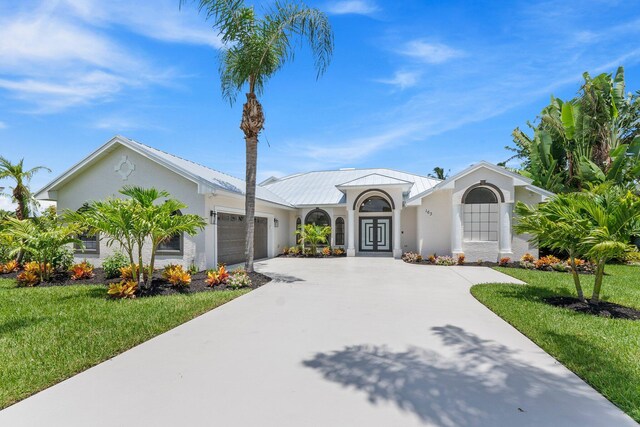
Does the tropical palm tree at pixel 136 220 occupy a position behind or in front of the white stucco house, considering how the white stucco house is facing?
in front

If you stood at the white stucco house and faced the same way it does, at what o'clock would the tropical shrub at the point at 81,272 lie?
The tropical shrub is roughly at 2 o'clock from the white stucco house.

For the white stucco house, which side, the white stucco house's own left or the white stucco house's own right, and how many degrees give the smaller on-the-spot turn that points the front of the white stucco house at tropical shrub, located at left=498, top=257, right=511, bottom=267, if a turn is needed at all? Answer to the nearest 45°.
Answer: approximately 90° to the white stucco house's own left

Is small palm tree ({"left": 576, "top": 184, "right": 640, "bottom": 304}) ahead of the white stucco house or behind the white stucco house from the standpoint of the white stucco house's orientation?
ahead

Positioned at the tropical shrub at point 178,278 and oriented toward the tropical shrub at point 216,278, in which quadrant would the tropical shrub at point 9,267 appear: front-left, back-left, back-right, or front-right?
back-left

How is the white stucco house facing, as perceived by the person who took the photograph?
facing the viewer

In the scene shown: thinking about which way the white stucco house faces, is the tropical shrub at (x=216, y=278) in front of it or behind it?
in front

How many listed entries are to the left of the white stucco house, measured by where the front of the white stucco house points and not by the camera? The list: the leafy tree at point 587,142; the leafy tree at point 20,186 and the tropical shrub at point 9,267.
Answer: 1

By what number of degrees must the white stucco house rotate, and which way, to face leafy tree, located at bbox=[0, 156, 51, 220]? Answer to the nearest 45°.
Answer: approximately 90° to its right

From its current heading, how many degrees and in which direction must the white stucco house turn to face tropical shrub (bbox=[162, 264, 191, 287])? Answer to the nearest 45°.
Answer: approximately 45° to its right
